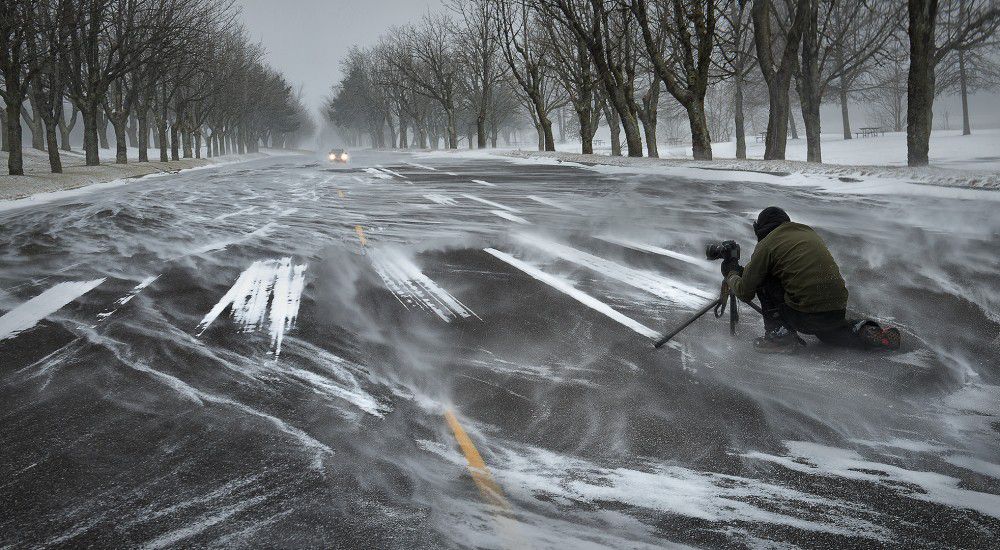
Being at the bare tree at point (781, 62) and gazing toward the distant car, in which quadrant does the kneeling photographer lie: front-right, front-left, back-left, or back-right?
back-left

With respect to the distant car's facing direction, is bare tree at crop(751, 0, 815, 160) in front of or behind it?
in front

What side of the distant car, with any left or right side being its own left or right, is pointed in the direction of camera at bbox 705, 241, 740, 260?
front

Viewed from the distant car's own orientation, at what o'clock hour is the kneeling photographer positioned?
The kneeling photographer is roughly at 12 o'clock from the distant car.

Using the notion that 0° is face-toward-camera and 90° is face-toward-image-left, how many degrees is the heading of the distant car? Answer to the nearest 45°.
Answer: approximately 0°
